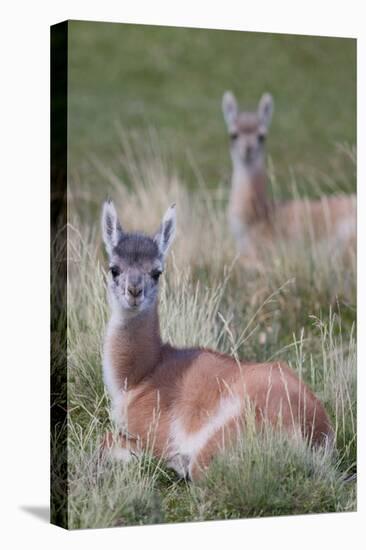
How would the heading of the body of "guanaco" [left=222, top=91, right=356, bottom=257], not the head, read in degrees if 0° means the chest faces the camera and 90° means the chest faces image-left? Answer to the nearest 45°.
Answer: approximately 90°

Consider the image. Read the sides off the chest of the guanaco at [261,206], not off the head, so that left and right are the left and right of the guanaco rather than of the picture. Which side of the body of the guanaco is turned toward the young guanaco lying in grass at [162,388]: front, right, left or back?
left
